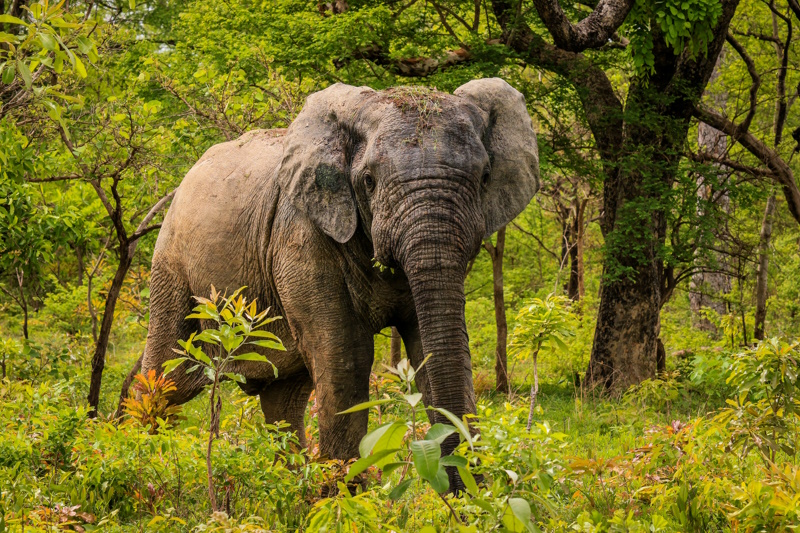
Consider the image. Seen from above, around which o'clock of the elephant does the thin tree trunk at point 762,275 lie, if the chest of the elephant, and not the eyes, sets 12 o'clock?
The thin tree trunk is roughly at 9 o'clock from the elephant.

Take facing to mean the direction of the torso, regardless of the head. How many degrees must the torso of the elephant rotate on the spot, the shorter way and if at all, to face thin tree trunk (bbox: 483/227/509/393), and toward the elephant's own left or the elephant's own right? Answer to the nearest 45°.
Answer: approximately 135° to the elephant's own left

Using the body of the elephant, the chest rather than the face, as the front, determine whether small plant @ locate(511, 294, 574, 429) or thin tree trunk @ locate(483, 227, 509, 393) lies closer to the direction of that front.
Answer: the small plant

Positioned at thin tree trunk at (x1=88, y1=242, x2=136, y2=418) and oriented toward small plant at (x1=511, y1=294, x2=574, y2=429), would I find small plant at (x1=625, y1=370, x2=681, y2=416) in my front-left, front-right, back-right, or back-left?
front-left

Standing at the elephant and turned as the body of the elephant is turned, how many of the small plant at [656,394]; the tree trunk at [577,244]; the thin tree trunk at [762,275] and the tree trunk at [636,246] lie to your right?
0

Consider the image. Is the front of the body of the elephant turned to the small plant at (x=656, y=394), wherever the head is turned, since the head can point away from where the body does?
no

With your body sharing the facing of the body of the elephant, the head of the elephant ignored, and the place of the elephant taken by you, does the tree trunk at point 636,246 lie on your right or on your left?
on your left

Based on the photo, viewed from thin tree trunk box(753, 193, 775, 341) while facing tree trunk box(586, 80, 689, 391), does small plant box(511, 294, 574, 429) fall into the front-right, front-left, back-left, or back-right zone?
front-left

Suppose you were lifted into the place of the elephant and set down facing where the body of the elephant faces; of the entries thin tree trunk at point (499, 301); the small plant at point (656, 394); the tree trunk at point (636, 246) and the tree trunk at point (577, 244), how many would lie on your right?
0

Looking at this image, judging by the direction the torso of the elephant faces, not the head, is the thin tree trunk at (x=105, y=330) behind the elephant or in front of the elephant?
behind

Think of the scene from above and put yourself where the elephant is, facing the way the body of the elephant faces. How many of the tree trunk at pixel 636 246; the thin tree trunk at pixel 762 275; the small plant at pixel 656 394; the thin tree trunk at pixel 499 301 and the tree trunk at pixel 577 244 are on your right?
0

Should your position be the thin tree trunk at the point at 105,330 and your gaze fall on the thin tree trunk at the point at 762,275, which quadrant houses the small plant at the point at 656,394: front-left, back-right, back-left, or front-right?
front-right

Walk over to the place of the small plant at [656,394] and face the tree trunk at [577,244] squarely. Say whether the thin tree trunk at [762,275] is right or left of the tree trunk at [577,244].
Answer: right
